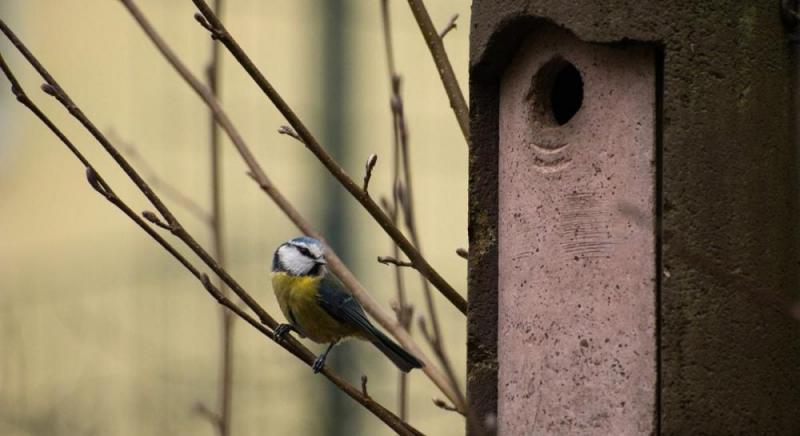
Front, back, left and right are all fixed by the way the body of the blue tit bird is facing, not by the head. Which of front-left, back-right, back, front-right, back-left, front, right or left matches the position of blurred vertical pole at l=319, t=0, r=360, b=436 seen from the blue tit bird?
back-right

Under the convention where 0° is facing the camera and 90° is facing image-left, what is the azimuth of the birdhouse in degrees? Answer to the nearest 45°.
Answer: approximately 45°

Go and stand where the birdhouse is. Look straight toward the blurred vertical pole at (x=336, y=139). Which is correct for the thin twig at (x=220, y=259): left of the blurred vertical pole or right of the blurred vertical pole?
left

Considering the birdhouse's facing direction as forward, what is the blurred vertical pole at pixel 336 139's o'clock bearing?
The blurred vertical pole is roughly at 4 o'clock from the birdhouse.

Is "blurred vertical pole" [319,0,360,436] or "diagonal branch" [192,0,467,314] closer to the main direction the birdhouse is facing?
the diagonal branch

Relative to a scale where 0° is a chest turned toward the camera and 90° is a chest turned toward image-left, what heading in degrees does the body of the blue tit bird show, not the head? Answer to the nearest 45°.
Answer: approximately 45°

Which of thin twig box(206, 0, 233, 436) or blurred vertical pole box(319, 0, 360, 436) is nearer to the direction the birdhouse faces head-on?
the thin twig

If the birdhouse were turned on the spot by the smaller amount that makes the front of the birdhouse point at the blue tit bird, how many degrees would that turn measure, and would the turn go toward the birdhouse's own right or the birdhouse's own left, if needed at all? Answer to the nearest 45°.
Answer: approximately 90° to the birdhouse's own right

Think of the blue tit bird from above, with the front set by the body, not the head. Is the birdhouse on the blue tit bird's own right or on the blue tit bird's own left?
on the blue tit bird's own left
